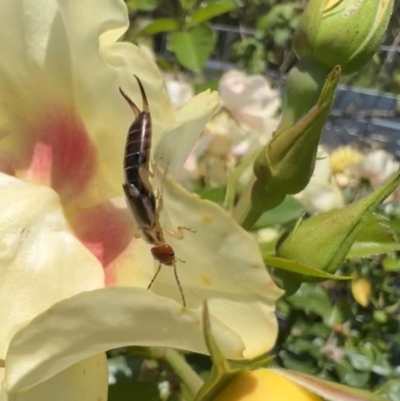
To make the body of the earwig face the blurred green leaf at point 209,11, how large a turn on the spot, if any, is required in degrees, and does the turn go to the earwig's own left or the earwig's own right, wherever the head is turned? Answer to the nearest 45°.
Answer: approximately 180°

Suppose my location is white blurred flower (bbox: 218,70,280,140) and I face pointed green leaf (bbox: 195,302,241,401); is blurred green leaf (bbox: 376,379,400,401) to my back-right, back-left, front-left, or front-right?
front-left

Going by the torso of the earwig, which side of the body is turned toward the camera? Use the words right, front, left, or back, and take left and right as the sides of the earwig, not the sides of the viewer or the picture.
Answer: front

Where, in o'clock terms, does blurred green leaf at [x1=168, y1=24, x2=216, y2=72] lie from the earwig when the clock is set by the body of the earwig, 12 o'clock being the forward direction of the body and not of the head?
The blurred green leaf is roughly at 6 o'clock from the earwig.

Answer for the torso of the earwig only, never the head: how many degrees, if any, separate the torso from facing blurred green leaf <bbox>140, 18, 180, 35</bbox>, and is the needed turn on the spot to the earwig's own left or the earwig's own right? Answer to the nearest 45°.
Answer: approximately 180°

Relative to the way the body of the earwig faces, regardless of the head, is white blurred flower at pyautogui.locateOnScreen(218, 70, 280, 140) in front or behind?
behind

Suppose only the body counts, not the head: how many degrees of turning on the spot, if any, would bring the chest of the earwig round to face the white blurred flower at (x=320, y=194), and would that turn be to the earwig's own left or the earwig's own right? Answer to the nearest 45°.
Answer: approximately 135° to the earwig's own left
